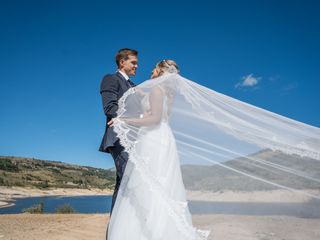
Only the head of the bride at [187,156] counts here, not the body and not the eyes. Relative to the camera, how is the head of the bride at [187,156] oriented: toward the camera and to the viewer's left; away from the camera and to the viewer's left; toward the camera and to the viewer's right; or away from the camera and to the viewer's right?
away from the camera and to the viewer's left

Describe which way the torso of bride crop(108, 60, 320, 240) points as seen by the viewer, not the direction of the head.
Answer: to the viewer's left

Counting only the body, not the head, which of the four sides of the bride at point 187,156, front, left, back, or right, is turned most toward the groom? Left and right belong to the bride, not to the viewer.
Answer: front
